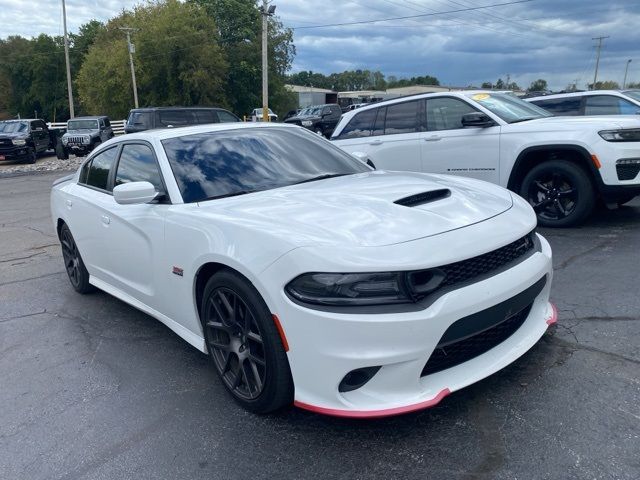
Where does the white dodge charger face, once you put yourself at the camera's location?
facing the viewer and to the right of the viewer

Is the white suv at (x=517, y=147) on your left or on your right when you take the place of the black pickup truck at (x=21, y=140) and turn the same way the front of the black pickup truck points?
on your left

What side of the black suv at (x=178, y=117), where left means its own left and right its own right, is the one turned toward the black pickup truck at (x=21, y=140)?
left

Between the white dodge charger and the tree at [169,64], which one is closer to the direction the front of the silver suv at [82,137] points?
the white dodge charger

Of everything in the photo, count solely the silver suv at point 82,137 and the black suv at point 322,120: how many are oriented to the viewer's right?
0

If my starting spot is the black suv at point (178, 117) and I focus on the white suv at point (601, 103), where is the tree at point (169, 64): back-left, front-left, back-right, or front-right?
back-left

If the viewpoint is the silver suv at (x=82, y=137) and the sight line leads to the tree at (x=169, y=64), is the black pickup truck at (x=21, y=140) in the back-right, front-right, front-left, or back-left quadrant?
back-left

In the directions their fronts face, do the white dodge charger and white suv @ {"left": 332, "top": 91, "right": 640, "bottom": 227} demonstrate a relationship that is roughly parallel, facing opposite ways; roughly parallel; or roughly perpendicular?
roughly parallel

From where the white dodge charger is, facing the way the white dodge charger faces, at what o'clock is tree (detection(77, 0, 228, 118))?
The tree is roughly at 7 o'clock from the white dodge charger.

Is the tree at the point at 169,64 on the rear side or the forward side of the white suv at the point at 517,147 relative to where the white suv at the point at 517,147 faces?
on the rear side

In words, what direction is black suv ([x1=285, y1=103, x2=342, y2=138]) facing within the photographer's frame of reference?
facing the viewer and to the left of the viewer

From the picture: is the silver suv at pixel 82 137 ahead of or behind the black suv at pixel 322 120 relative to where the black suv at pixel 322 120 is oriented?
ahead
